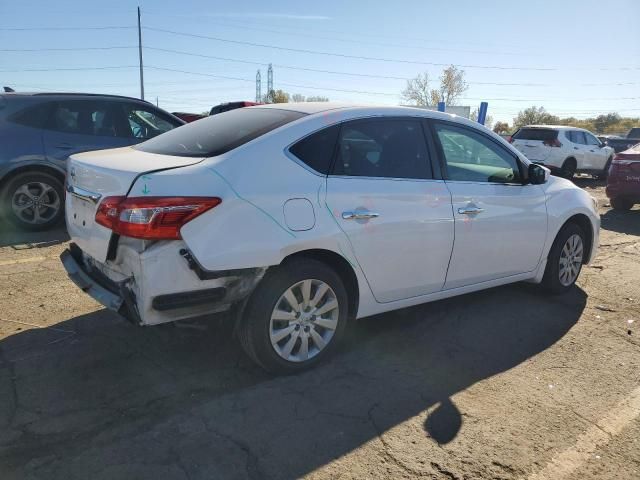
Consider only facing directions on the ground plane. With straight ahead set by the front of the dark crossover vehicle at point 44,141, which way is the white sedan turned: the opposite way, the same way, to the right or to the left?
the same way

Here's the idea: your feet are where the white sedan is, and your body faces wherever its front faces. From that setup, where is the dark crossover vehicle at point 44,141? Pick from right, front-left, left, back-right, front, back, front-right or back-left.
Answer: left

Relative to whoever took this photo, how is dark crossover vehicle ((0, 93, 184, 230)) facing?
facing to the right of the viewer

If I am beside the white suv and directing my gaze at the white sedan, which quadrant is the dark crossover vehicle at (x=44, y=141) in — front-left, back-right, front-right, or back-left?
front-right

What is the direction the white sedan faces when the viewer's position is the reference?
facing away from the viewer and to the right of the viewer

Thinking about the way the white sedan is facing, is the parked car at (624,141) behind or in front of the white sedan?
in front

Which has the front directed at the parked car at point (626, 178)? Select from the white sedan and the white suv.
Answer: the white sedan

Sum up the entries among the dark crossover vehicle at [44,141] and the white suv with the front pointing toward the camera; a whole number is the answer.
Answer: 0

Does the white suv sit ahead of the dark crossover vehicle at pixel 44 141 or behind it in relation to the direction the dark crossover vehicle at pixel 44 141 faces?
ahead

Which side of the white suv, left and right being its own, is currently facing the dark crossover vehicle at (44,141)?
back

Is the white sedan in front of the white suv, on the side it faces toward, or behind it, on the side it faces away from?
behind

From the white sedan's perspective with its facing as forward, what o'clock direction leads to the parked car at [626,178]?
The parked car is roughly at 12 o'clock from the white sedan.

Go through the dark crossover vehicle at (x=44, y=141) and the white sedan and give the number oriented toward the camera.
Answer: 0

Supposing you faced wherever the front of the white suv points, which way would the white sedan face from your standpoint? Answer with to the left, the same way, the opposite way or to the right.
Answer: the same way

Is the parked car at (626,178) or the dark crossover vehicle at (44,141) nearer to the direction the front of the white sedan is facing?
the parked car

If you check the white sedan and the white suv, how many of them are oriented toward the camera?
0
